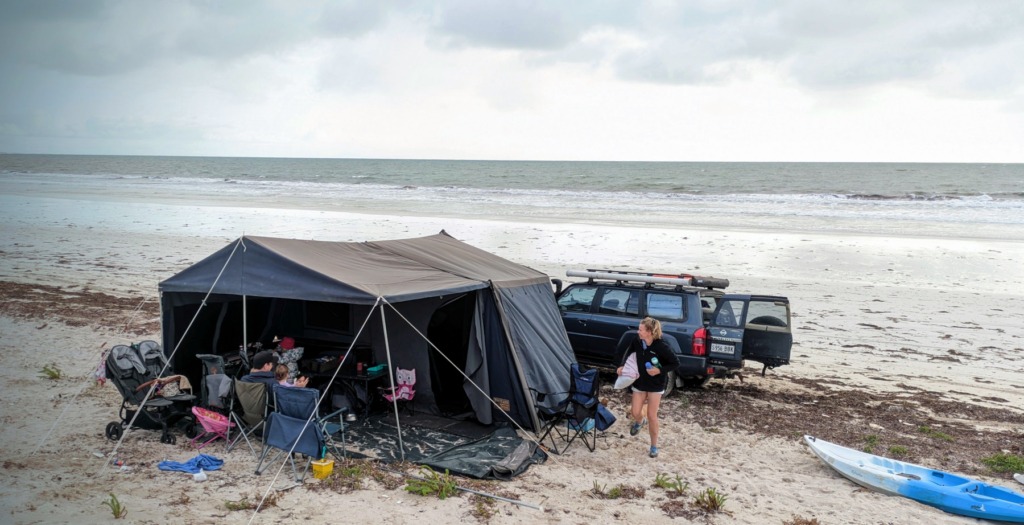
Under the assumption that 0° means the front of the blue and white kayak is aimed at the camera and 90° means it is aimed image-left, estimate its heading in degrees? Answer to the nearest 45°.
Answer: approximately 135°

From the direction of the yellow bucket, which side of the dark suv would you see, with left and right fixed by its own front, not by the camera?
left

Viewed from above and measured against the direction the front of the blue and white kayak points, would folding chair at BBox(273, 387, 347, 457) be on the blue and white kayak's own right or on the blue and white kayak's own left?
on the blue and white kayak's own left

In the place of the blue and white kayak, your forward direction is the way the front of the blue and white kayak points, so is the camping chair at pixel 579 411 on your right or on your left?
on your left

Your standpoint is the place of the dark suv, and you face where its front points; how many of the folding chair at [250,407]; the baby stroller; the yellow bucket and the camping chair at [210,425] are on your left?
4

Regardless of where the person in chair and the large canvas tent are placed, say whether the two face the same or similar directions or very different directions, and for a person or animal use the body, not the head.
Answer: very different directions

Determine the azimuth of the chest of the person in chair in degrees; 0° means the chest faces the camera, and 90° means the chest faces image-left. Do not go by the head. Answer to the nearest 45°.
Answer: approximately 225°
